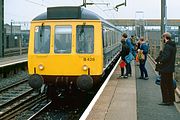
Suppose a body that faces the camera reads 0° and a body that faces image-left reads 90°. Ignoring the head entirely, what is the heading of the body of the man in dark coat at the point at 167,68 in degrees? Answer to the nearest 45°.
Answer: approximately 90°

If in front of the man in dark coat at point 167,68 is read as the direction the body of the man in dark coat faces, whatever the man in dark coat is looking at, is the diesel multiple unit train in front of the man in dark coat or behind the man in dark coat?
in front
